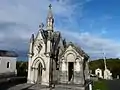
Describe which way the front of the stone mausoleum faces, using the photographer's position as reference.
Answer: facing the viewer and to the left of the viewer
